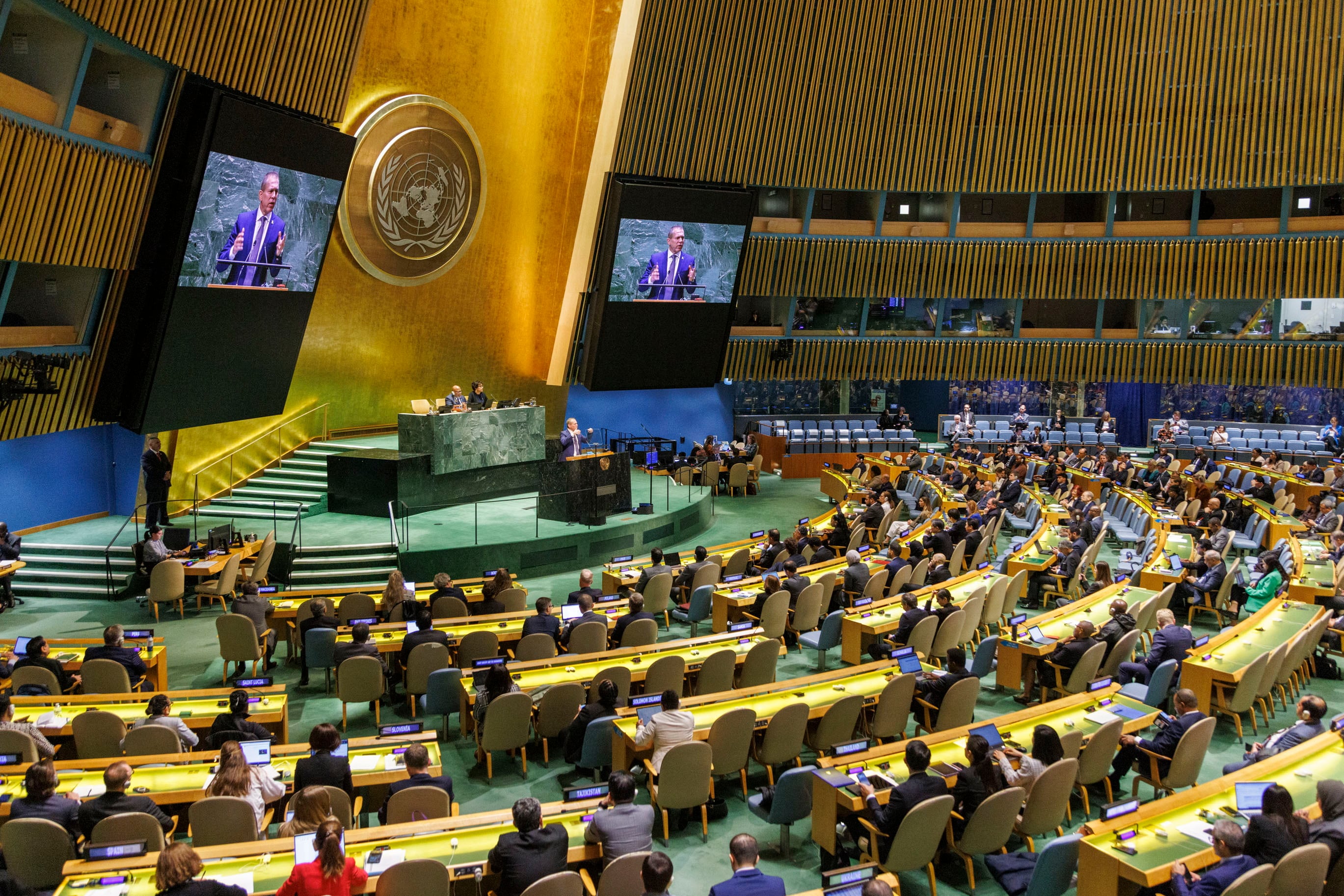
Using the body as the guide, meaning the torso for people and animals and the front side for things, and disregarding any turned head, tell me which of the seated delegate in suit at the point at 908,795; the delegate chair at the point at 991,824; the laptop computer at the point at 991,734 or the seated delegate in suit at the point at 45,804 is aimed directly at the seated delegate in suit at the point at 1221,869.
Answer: the laptop computer

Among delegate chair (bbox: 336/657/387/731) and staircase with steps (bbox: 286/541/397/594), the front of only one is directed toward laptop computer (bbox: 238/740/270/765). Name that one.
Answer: the staircase with steps

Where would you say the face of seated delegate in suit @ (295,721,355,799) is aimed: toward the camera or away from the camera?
away from the camera

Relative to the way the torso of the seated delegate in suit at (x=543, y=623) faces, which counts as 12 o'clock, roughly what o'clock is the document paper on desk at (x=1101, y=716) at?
The document paper on desk is roughly at 4 o'clock from the seated delegate in suit.

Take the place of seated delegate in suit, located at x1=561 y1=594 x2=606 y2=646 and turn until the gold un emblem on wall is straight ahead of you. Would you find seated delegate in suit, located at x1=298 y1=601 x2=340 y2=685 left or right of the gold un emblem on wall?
left

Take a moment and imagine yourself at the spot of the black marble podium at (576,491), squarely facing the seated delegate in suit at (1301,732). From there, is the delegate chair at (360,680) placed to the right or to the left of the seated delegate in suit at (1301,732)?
right

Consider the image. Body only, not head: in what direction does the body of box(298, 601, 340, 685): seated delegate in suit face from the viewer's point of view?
away from the camera

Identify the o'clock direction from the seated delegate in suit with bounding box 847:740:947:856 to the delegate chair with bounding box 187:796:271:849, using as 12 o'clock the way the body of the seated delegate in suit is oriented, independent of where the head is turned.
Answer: The delegate chair is roughly at 10 o'clock from the seated delegate in suit.

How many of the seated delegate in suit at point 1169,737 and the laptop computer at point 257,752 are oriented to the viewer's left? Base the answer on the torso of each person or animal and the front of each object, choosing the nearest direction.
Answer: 1

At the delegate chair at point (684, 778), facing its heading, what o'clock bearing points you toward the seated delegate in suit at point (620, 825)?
The seated delegate in suit is roughly at 8 o'clock from the delegate chair.

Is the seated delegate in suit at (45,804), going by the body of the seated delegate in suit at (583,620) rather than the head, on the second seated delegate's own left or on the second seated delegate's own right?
on the second seated delegate's own left

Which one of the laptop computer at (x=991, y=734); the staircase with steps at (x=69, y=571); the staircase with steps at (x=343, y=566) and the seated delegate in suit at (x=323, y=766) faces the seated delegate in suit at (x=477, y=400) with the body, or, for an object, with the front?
the seated delegate in suit at (x=323, y=766)

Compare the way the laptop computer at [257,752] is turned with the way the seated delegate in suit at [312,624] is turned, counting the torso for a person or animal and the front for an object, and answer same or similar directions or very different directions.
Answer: very different directions

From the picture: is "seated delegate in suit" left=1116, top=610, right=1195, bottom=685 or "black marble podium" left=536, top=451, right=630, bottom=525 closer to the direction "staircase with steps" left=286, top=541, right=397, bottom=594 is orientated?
the seated delegate in suit

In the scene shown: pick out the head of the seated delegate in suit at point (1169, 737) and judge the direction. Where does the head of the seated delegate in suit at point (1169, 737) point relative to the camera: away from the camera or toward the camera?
away from the camera
